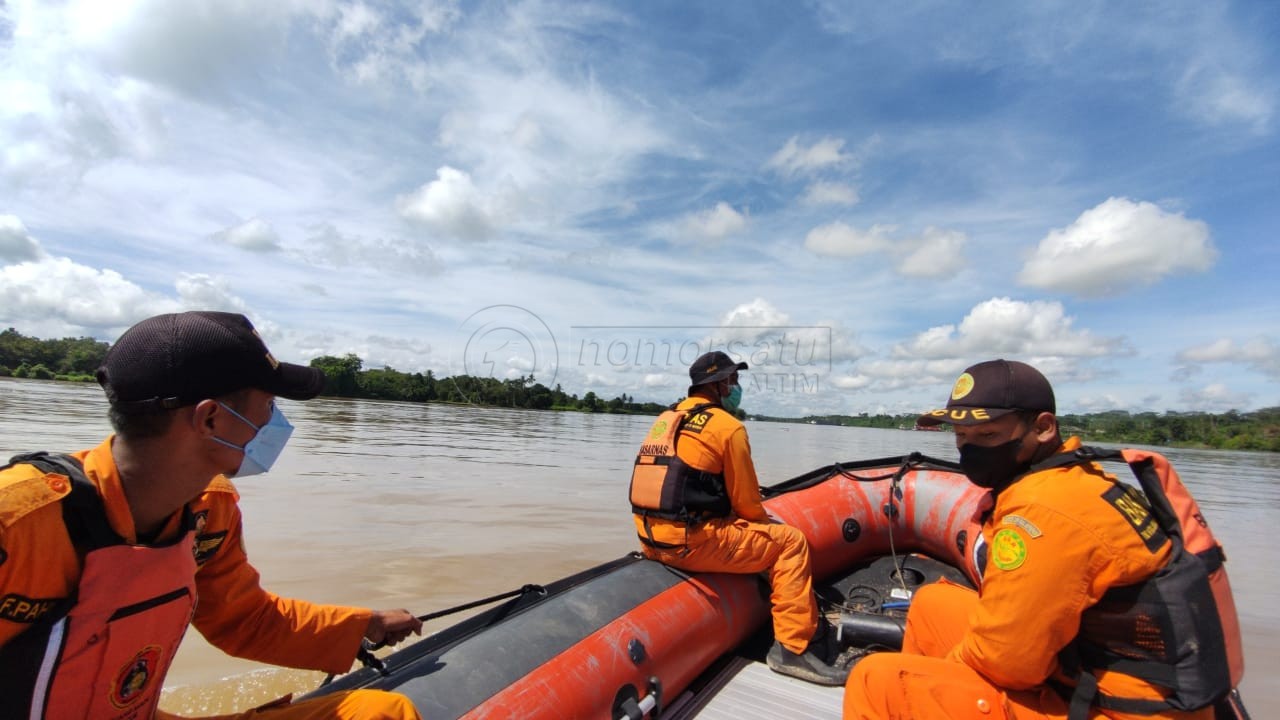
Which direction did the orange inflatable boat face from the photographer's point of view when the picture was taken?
facing away from the viewer and to the right of the viewer

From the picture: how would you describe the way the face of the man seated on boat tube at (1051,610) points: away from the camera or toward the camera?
toward the camera

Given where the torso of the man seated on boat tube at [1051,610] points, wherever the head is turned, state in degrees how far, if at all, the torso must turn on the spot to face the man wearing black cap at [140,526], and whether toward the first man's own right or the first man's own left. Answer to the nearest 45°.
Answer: approximately 45° to the first man's own left

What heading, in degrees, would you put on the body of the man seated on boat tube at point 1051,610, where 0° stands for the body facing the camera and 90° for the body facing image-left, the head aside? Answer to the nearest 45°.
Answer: approximately 90°

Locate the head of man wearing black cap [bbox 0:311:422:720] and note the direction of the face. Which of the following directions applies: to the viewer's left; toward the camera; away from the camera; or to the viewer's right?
to the viewer's right

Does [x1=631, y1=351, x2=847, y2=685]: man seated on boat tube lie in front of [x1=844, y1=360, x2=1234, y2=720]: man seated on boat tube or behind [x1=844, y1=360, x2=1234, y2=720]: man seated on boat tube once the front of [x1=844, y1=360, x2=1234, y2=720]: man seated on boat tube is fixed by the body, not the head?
in front
